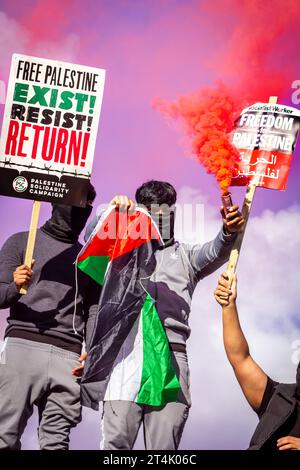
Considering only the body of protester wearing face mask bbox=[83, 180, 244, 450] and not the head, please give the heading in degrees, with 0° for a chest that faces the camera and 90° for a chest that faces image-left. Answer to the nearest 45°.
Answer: approximately 0°

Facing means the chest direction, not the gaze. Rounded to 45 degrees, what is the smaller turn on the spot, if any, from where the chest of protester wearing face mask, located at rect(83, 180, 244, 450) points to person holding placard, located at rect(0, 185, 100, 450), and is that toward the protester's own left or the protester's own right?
approximately 90° to the protester's own right
